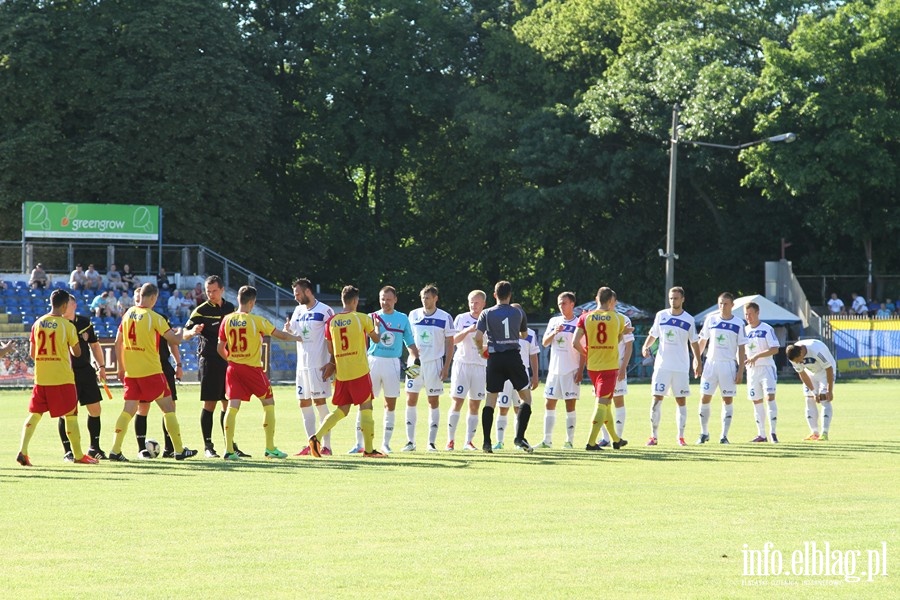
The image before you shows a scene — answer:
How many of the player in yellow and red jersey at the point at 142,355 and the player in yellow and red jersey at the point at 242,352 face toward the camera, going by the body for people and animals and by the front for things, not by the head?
0

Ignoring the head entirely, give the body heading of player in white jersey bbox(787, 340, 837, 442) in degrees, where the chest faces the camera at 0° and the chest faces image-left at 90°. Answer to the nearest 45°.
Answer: approximately 45°

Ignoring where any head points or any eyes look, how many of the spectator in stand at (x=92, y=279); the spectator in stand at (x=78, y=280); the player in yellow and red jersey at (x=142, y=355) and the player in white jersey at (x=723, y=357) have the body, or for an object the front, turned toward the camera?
3

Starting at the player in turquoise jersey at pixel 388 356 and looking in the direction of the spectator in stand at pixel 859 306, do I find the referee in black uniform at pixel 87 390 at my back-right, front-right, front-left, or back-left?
back-left

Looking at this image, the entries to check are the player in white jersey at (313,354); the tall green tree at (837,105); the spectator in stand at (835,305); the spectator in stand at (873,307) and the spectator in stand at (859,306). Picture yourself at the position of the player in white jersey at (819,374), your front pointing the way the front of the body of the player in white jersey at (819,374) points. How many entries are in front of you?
1

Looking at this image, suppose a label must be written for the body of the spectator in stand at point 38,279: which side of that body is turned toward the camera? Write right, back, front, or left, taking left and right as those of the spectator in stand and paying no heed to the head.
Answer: front

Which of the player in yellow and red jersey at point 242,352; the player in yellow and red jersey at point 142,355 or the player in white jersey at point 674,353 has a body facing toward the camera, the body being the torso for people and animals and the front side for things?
the player in white jersey

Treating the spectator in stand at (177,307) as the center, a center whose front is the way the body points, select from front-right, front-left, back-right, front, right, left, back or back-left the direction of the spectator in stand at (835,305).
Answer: left

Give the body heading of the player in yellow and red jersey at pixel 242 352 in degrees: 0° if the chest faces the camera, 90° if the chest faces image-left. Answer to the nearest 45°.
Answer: approximately 225°

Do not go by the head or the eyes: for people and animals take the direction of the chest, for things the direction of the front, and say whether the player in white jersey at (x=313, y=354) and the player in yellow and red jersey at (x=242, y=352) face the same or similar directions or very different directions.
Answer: very different directions

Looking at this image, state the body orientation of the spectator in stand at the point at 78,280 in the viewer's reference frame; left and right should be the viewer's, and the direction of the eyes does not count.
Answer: facing the viewer

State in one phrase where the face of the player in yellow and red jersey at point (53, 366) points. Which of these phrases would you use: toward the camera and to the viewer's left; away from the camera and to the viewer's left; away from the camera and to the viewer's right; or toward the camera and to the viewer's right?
away from the camera and to the viewer's right

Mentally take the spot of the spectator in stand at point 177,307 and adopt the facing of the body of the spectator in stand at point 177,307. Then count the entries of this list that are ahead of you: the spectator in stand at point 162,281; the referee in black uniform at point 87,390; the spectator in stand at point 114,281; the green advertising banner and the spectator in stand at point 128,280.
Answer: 1

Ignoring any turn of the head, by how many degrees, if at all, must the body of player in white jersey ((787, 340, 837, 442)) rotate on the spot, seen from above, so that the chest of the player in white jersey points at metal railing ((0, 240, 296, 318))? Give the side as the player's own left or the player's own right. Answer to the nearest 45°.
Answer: approximately 90° to the player's own right

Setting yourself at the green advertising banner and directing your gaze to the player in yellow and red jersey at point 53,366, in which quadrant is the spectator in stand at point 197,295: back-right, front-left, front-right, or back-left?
front-left

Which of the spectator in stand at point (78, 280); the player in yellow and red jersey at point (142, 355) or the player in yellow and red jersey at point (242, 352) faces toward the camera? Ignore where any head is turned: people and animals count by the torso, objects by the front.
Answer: the spectator in stand
